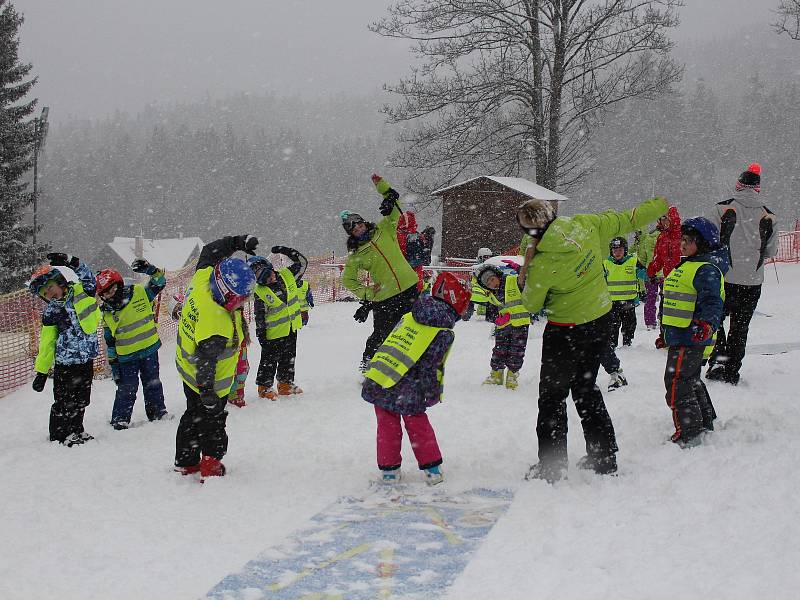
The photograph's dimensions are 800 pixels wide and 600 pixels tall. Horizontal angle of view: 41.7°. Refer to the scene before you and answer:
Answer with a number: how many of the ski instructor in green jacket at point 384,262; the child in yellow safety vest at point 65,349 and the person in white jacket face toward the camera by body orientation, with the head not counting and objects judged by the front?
2

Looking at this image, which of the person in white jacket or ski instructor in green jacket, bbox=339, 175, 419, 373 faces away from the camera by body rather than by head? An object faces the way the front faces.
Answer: the person in white jacket

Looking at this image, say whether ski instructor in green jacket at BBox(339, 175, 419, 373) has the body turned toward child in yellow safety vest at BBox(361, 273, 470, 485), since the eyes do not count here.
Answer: yes

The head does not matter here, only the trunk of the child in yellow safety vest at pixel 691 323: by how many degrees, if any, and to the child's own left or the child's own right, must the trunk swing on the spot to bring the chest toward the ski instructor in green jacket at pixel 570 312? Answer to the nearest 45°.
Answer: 0° — they already face them

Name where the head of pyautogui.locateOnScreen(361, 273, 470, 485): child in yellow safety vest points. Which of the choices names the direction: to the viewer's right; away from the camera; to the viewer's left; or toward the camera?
away from the camera

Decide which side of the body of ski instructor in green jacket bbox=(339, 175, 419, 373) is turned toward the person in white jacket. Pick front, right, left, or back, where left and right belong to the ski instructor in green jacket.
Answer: left

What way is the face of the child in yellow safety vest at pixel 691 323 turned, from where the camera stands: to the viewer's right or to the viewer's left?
to the viewer's left

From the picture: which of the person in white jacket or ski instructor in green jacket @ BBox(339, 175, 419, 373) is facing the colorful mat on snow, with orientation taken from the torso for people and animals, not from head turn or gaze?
the ski instructor in green jacket

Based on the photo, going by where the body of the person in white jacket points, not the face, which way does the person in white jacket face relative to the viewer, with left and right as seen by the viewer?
facing away from the viewer

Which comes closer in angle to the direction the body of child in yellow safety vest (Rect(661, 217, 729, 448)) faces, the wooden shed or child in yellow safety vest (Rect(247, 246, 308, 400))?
the child in yellow safety vest
